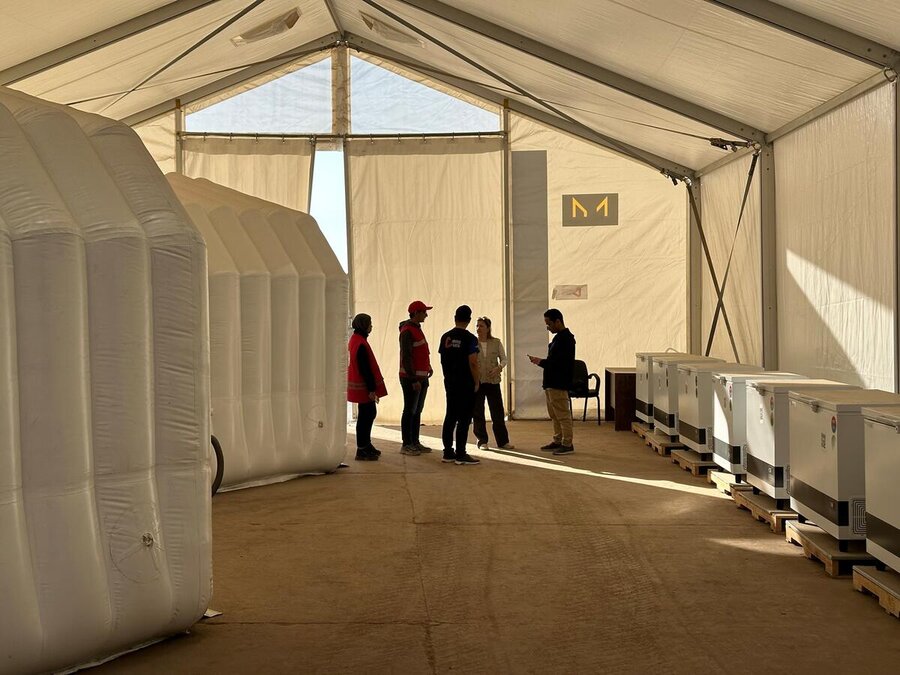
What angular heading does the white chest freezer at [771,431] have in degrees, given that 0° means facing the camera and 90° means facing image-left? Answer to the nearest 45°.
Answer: approximately 45°

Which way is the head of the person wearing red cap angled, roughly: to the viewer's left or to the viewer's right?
to the viewer's right

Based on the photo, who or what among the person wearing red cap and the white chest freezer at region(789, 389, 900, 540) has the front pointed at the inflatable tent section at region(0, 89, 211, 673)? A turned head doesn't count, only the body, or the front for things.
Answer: the white chest freezer

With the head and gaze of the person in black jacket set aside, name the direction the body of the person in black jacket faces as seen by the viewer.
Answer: to the viewer's left

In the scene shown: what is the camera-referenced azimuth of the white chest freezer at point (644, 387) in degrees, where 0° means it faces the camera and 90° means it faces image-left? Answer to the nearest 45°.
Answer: approximately 45°

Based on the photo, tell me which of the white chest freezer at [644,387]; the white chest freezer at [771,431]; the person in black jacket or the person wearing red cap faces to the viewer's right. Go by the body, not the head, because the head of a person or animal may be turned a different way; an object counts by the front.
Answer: the person wearing red cap

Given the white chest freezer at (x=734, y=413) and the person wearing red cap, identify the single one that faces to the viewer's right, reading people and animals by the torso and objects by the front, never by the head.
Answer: the person wearing red cap
